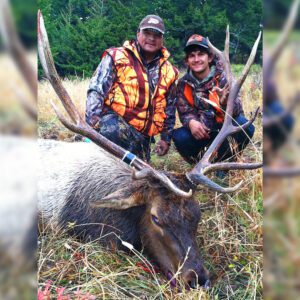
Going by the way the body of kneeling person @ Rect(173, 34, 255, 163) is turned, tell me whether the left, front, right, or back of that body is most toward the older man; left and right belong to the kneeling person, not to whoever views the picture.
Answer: right

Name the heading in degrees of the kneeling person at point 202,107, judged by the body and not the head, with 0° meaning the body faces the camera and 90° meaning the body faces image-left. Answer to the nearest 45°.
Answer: approximately 0°
